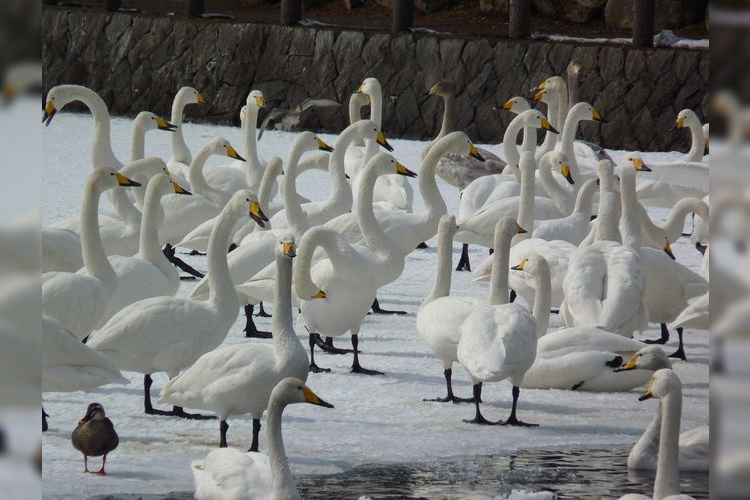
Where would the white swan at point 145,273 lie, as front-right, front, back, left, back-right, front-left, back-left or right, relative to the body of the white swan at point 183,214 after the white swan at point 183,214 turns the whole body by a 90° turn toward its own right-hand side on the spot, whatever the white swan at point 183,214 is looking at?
front

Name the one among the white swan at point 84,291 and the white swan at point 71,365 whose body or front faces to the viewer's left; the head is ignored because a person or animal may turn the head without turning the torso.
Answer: the white swan at point 71,365

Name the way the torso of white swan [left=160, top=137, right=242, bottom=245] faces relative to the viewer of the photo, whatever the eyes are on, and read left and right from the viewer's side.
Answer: facing to the right of the viewer

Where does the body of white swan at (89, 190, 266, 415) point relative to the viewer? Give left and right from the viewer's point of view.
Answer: facing to the right of the viewer

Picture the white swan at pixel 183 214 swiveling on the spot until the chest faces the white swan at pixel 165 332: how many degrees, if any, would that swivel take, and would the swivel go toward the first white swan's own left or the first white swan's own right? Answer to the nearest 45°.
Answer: approximately 90° to the first white swan's own right

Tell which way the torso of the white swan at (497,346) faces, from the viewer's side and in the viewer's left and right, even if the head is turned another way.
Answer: facing away from the viewer

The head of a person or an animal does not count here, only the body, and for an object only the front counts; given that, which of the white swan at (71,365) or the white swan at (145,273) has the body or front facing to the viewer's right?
the white swan at (145,273)

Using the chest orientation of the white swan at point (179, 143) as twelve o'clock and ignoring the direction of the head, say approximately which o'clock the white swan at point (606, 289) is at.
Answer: the white swan at point (606, 289) is roughly at 2 o'clock from the white swan at point (179, 143).

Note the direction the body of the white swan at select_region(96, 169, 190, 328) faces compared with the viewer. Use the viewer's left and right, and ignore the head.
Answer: facing to the right of the viewer

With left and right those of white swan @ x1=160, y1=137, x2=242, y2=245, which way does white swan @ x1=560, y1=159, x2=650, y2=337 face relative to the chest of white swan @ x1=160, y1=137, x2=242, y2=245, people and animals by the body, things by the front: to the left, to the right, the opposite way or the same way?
to the left

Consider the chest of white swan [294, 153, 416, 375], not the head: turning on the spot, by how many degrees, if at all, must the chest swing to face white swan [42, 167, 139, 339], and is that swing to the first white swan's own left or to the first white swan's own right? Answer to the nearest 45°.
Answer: approximately 135° to the first white swan's own right

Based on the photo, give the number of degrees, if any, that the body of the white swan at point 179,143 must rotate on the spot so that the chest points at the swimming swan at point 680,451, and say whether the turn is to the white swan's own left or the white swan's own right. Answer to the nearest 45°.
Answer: approximately 90° to the white swan's own right

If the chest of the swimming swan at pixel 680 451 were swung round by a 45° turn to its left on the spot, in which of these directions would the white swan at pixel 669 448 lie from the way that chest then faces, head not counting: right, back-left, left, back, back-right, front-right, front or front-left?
front-left
